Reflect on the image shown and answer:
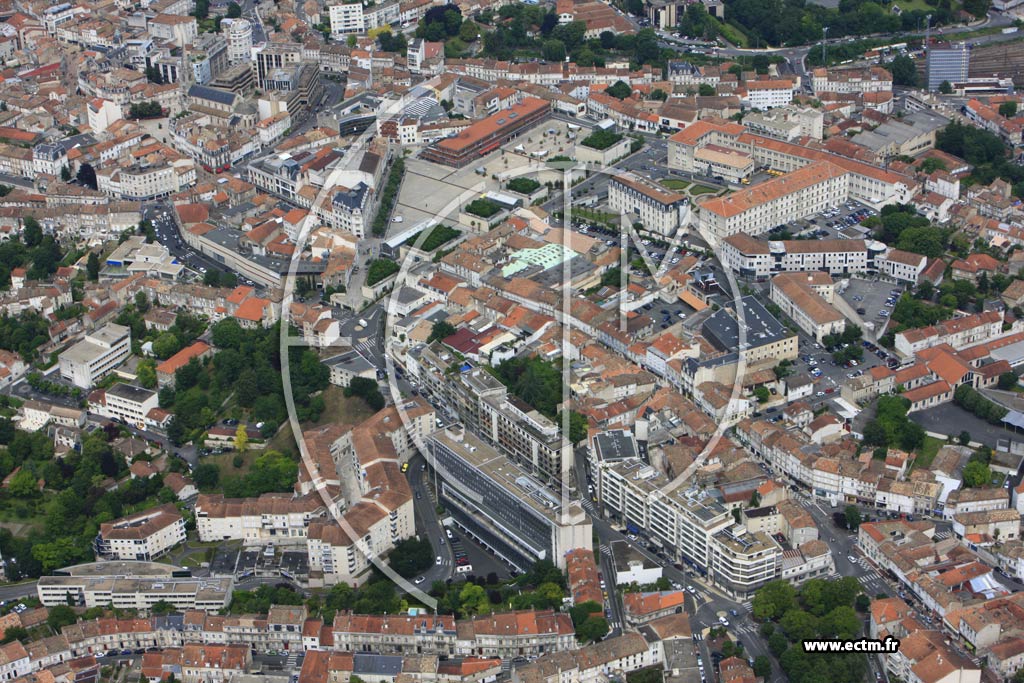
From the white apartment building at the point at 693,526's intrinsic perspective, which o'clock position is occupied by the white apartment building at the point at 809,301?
the white apartment building at the point at 809,301 is roughly at 5 o'clock from the white apartment building at the point at 693,526.

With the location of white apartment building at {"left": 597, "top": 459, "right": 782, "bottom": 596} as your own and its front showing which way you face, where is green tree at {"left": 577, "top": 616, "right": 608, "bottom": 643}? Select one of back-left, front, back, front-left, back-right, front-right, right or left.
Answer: front

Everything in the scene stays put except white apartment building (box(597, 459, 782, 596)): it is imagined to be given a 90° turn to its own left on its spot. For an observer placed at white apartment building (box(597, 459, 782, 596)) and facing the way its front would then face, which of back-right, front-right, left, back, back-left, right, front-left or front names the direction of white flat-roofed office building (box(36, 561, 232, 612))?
back-right

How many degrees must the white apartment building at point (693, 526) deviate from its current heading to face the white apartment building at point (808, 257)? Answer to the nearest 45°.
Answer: approximately 135° to its right

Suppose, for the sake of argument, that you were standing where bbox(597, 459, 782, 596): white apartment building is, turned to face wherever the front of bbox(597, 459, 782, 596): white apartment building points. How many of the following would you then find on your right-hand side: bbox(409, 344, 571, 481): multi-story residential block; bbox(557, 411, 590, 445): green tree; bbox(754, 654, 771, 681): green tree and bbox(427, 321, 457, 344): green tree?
3

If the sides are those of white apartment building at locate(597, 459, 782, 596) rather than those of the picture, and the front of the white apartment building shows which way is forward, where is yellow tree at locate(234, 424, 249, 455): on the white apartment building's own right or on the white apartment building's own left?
on the white apartment building's own right

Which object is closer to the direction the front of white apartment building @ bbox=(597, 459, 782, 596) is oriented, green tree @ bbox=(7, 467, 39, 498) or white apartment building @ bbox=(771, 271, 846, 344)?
the green tree

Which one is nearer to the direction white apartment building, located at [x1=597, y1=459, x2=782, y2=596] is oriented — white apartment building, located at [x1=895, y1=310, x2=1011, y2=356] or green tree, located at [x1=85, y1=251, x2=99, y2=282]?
the green tree

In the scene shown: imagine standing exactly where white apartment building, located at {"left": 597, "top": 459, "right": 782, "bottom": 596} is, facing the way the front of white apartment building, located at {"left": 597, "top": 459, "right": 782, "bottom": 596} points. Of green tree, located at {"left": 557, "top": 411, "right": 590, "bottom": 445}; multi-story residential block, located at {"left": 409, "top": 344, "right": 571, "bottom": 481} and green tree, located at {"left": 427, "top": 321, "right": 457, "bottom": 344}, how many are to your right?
3

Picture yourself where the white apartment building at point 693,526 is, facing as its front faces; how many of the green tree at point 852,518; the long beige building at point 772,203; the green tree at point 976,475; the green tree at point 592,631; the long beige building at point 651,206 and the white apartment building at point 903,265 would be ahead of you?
1

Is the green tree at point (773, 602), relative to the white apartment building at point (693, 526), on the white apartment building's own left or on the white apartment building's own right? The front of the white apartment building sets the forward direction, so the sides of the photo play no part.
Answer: on the white apartment building's own left

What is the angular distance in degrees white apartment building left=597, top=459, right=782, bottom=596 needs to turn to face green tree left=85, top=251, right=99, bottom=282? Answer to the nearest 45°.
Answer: approximately 90° to its right

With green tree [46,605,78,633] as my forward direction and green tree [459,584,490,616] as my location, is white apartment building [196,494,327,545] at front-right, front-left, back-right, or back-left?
front-right

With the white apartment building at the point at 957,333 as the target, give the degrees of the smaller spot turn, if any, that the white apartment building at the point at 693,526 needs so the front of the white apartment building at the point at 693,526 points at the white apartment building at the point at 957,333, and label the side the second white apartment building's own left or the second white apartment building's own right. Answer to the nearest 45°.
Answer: approximately 180°

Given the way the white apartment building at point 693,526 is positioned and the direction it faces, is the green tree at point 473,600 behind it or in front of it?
in front

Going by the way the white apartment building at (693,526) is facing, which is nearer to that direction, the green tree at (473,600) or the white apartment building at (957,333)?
the green tree

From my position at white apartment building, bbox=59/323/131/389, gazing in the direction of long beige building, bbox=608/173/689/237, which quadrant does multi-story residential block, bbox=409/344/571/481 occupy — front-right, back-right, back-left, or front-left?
front-right

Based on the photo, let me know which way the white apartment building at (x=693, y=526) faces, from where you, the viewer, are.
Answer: facing the viewer and to the left of the viewer
